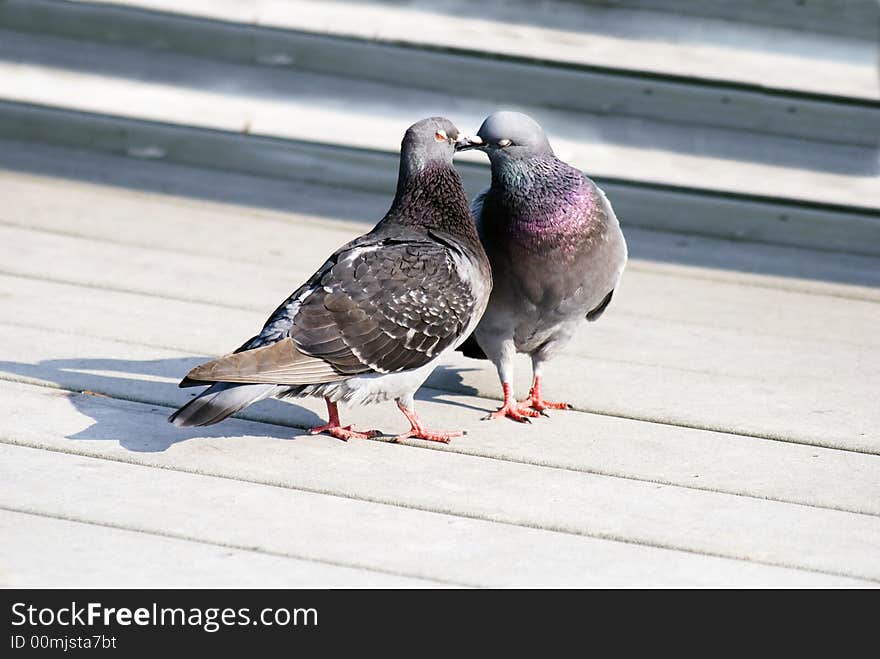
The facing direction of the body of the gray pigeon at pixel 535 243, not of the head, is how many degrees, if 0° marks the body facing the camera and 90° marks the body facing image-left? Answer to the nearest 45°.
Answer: approximately 0°

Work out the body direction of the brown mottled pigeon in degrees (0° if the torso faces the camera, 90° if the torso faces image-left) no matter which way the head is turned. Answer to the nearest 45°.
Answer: approximately 270°

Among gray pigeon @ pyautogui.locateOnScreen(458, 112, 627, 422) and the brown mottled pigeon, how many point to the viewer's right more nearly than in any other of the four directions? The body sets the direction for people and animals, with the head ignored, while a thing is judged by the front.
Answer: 1

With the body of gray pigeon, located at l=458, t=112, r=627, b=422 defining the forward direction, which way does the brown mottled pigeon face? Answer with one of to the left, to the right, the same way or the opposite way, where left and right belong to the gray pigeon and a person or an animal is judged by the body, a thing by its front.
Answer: to the left
